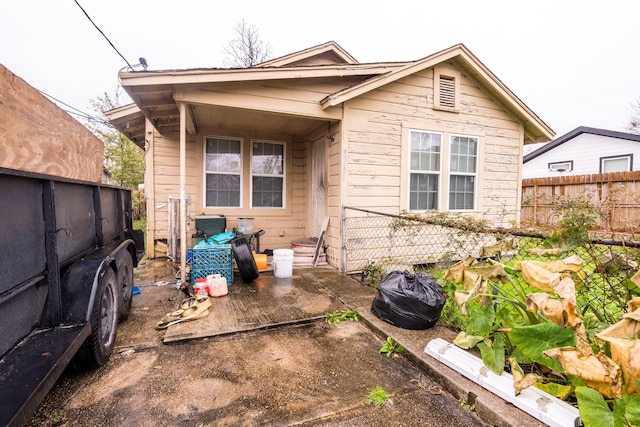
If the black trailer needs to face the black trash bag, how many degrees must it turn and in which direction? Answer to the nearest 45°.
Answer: approximately 135° to its left

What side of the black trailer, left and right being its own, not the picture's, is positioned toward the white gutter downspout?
left

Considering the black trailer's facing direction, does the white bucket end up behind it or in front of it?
behind

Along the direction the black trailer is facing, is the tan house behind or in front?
behind

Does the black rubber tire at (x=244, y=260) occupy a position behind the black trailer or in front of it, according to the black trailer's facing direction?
behind
